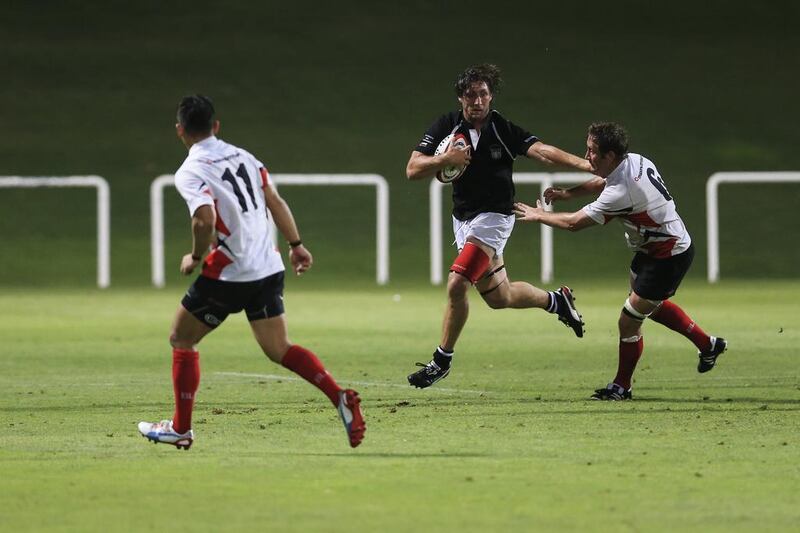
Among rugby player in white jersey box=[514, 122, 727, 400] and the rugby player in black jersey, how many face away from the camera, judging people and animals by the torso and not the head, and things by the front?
0

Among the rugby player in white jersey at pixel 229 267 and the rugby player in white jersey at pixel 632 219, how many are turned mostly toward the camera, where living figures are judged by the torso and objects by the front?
0

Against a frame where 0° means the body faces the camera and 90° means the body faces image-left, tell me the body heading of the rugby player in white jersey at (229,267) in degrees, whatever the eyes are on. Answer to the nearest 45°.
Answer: approximately 135°

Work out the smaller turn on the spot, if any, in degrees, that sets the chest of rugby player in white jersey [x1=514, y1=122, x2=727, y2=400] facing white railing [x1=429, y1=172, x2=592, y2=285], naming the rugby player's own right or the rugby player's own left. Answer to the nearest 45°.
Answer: approximately 90° to the rugby player's own right

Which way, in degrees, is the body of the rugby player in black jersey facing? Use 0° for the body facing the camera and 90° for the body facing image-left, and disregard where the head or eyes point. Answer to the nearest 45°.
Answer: approximately 45°

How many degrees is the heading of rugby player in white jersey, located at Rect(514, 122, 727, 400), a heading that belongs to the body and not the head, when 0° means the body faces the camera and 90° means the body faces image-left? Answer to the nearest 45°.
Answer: approximately 90°

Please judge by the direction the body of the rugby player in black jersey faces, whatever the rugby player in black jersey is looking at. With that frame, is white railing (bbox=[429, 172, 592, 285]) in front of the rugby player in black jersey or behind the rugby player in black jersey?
behind

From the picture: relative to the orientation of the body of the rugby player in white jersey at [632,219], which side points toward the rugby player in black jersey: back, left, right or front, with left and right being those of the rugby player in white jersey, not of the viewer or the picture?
front

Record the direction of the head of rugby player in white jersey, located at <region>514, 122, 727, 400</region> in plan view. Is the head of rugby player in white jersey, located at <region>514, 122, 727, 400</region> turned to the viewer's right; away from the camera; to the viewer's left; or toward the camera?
to the viewer's left

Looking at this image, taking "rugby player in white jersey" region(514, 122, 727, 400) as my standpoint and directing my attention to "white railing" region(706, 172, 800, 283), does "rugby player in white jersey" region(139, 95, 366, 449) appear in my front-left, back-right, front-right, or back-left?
back-left

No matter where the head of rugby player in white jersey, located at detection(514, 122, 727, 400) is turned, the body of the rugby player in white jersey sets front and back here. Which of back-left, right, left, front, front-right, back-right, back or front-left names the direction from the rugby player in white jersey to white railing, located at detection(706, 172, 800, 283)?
right
